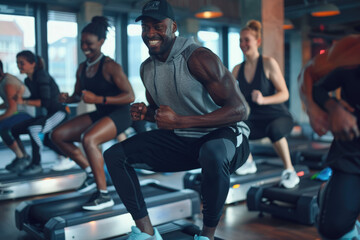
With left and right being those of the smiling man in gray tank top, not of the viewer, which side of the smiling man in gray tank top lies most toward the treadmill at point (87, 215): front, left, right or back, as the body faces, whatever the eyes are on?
right

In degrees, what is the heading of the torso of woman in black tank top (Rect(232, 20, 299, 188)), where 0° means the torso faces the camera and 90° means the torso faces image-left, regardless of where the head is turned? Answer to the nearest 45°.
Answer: approximately 45°

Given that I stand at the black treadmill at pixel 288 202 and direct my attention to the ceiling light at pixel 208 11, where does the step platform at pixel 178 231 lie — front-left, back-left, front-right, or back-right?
back-left

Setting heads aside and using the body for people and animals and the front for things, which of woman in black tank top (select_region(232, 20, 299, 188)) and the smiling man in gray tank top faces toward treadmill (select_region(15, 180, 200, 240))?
the woman in black tank top

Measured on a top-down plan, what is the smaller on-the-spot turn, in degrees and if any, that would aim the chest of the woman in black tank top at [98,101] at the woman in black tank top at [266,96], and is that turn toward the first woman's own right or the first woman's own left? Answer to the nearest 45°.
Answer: approximately 135° to the first woman's own left
